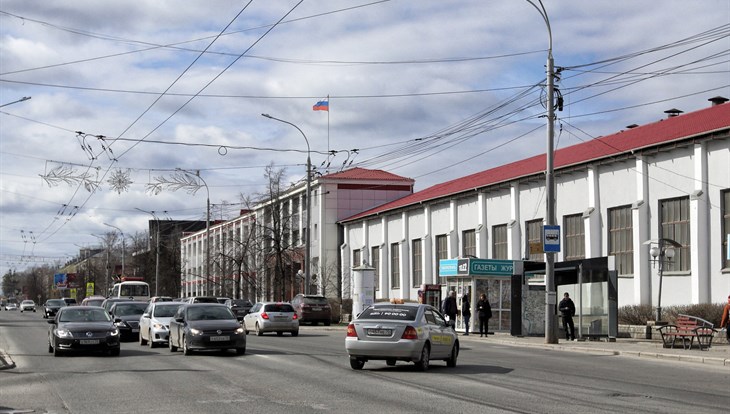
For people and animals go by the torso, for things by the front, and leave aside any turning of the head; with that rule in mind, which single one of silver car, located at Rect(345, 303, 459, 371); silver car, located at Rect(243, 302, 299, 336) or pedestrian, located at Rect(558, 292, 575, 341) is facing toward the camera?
the pedestrian

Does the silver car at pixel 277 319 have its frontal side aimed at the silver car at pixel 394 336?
no

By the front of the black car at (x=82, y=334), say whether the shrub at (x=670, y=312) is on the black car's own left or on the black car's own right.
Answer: on the black car's own left

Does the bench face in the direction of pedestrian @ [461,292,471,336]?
no

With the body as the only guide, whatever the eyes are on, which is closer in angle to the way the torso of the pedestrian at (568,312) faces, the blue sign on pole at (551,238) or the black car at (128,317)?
the blue sign on pole

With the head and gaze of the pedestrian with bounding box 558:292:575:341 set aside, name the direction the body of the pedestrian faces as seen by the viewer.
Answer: toward the camera

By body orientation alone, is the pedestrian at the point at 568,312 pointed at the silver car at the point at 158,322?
no

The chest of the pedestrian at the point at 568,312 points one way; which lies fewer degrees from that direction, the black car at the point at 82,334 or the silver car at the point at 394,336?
the silver car

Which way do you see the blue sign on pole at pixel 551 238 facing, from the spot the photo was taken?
facing the viewer

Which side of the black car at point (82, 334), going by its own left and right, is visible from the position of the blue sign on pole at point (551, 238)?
left

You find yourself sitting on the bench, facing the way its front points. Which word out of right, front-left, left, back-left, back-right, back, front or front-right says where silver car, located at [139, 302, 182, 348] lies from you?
front-right

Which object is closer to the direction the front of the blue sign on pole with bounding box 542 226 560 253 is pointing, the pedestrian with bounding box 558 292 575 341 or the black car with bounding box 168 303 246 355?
the black car

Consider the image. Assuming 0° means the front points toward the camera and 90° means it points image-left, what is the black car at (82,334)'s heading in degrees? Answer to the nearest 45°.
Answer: approximately 0°

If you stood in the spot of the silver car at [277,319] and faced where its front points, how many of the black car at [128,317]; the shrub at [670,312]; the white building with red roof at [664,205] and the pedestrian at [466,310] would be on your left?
1

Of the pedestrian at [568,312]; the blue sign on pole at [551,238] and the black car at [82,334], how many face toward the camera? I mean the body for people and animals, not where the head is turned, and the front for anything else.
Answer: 3

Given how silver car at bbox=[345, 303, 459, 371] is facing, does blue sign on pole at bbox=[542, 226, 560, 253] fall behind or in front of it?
in front
